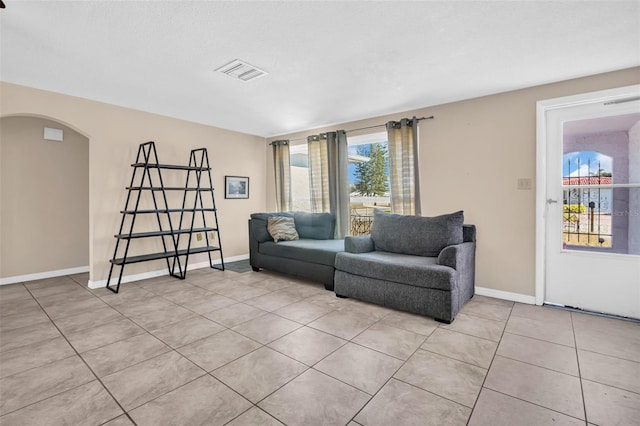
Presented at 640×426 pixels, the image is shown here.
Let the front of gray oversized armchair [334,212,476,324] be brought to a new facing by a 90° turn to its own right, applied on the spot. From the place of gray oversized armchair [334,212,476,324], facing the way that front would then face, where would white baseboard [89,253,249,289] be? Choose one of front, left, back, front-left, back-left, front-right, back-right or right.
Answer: front-left

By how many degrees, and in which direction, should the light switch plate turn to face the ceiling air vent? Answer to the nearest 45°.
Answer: approximately 45° to its right

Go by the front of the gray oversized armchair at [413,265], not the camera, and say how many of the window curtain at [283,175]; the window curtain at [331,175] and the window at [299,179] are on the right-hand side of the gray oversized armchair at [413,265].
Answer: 3

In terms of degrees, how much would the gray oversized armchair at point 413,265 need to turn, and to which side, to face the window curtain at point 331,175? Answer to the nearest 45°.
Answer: approximately 90° to its right

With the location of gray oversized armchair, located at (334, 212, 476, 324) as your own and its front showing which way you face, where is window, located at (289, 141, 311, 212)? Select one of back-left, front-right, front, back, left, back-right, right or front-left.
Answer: right

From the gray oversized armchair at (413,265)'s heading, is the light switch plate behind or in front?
behind

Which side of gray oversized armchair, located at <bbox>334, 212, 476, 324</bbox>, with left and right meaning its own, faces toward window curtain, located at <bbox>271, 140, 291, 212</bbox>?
right

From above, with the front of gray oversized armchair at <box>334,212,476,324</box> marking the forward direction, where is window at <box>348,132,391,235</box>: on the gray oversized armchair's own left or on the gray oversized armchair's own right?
on the gray oversized armchair's own right

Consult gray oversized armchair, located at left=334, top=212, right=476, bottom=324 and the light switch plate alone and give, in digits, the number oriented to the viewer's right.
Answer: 0

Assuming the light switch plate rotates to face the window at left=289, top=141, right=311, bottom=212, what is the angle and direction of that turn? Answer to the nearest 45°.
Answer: approximately 90° to its right

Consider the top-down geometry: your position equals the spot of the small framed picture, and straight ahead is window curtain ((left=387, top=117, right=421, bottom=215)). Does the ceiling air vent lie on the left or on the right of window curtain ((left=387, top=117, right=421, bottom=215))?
right

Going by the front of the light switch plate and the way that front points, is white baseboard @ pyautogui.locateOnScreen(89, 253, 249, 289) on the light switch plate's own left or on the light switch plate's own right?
on the light switch plate's own right

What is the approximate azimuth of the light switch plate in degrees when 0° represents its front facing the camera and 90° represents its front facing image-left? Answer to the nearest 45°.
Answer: approximately 0°

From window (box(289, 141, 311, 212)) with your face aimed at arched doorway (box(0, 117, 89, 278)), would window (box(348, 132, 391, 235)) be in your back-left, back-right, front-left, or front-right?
back-left
